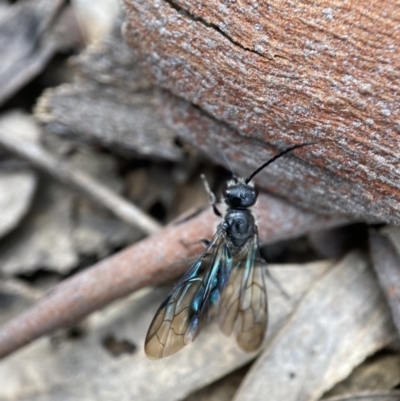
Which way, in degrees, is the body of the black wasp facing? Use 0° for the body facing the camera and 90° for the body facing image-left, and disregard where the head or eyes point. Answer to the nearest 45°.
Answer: approximately 180°

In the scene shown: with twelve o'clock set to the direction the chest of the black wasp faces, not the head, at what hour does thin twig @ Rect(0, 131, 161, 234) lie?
The thin twig is roughly at 10 o'clock from the black wasp.

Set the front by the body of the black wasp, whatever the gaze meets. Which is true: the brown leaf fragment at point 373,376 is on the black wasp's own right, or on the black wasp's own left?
on the black wasp's own right

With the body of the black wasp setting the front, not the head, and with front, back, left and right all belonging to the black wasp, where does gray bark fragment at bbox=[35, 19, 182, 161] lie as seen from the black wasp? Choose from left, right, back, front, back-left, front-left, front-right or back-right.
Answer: front-left

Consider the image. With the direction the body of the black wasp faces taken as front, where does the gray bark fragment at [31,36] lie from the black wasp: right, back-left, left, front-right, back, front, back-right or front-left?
front-left
